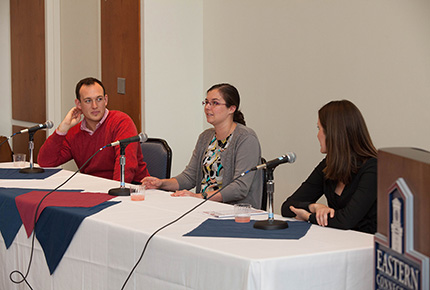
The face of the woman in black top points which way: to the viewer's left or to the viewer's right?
to the viewer's left

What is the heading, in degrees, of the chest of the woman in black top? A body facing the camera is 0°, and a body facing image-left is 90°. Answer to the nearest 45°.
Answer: approximately 45°

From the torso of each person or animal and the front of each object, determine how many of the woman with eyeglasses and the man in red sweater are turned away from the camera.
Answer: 0

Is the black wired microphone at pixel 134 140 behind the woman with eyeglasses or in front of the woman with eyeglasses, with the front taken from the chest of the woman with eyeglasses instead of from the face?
in front

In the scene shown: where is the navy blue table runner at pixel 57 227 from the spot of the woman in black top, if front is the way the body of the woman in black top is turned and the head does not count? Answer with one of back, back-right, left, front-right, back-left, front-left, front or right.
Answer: front-right

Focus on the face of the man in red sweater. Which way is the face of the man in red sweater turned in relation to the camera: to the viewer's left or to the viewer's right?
to the viewer's right

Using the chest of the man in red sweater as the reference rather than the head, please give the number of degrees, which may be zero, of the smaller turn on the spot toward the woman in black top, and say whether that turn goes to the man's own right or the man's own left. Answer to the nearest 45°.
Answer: approximately 90° to the man's own left

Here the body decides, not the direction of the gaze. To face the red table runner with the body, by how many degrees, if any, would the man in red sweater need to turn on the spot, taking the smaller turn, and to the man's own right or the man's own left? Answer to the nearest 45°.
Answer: approximately 45° to the man's own left

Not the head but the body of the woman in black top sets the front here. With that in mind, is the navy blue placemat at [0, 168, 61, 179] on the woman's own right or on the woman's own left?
on the woman's own right
